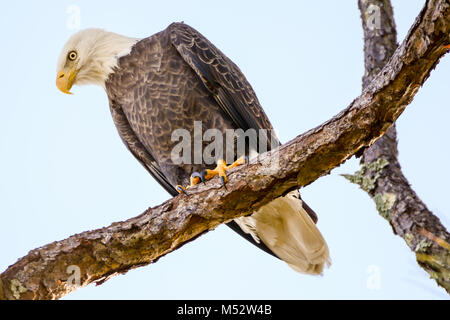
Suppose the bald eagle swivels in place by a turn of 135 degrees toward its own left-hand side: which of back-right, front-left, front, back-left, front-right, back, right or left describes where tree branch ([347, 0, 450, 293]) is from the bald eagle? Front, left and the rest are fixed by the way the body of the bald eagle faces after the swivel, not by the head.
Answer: front

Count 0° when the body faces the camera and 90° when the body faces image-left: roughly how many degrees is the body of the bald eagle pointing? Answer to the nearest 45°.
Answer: approximately 45°
